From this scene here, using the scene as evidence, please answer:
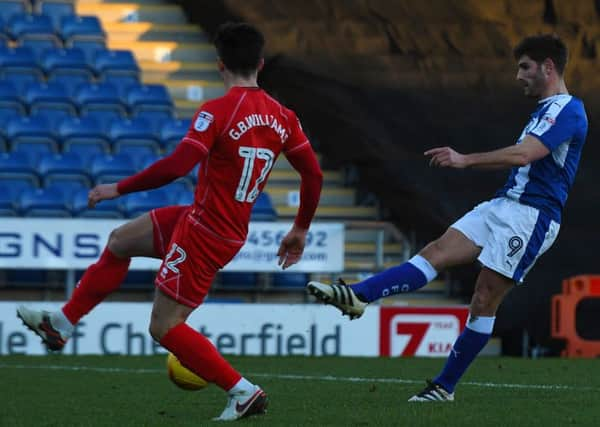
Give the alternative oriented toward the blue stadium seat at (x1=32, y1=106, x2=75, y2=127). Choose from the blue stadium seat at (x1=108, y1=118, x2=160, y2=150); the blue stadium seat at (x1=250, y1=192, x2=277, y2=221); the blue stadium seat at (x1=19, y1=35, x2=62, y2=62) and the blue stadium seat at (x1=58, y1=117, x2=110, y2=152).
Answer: the blue stadium seat at (x1=19, y1=35, x2=62, y2=62)

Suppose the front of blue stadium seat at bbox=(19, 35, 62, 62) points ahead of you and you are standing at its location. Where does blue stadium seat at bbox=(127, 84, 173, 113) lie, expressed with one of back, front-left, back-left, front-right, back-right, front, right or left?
front-left

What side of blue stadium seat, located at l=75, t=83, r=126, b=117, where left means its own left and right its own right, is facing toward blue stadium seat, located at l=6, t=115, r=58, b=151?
right

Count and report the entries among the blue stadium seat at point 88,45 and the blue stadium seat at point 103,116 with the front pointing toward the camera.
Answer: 2

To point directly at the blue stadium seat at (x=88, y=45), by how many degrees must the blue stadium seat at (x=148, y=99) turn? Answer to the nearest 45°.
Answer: approximately 135° to its right

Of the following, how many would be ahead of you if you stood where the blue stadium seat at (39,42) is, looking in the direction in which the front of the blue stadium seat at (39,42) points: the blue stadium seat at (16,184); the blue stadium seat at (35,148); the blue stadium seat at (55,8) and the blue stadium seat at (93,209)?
3

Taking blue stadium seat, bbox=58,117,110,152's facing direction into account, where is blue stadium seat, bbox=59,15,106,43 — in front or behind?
behind

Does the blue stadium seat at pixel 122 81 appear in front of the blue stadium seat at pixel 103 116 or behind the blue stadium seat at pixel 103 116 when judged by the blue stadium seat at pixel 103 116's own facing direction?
behind

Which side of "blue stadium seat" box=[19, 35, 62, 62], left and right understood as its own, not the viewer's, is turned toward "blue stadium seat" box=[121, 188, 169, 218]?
front

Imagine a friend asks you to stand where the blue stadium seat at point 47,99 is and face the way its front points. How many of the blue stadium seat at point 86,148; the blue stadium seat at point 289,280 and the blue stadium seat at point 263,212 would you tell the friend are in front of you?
3

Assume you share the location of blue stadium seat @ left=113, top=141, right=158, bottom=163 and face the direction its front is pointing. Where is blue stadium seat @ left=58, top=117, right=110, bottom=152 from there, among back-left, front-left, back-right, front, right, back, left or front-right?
right

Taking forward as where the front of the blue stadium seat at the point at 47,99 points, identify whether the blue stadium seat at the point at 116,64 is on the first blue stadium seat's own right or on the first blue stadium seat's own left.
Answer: on the first blue stadium seat's own left
